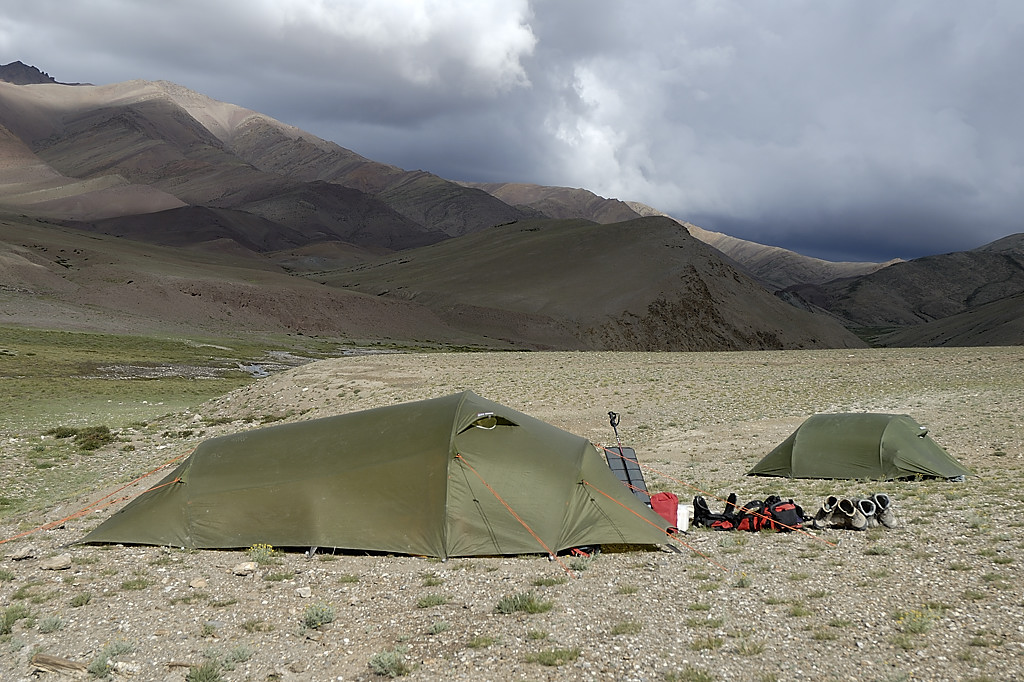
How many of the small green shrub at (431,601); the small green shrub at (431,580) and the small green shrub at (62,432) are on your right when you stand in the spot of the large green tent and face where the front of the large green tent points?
2

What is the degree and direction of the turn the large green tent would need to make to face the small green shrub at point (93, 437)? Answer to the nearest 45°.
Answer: approximately 135° to its left

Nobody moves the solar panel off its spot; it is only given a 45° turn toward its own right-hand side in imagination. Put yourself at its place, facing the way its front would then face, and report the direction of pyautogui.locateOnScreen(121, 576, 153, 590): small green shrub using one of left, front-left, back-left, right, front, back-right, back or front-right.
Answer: front-right

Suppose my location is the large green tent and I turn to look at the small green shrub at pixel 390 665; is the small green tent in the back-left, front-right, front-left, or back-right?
back-left

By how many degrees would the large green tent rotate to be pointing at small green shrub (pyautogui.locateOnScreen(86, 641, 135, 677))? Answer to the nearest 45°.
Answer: approximately 135° to its right

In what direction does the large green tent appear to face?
to the viewer's right

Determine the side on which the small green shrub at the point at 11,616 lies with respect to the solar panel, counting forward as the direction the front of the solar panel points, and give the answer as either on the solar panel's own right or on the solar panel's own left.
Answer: on the solar panel's own right

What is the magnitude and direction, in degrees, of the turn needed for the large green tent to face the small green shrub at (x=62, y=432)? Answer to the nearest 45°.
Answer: approximately 135° to its left

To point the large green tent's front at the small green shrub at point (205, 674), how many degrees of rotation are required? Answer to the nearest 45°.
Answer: approximately 135° to its right

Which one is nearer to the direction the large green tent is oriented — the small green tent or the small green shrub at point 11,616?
the small green tent

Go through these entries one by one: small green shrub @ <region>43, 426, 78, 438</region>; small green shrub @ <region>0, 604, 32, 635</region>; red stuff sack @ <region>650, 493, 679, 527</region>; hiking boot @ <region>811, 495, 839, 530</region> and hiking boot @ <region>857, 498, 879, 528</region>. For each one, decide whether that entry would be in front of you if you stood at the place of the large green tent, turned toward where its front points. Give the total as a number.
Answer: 3

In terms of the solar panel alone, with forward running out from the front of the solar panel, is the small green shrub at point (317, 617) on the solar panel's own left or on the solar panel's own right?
on the solar panel's own right

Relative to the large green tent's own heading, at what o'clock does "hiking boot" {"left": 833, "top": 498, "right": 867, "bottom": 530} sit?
The hiking boot is roughly at 12 o'clock from the large green tent.

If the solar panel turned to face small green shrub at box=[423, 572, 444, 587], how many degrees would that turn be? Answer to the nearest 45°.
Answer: approximately 90° to its right

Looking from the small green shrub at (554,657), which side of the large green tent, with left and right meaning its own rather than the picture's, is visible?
right

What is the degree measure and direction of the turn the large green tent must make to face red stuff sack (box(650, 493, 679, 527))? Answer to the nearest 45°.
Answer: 0° — it already faces it

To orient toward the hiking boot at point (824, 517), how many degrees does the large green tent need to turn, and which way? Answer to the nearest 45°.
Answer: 0° — it already faces it

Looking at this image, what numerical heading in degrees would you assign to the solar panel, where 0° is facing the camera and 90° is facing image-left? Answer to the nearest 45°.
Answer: approximately 315°

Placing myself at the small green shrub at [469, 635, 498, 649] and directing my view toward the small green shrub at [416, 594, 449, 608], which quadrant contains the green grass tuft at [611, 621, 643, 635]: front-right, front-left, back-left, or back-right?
back-right

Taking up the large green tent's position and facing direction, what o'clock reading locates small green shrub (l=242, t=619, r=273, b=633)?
The small green shrub is roughly at 4 o'clock from the large green tent.

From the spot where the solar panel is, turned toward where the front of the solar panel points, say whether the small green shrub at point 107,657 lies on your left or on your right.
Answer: on your right
